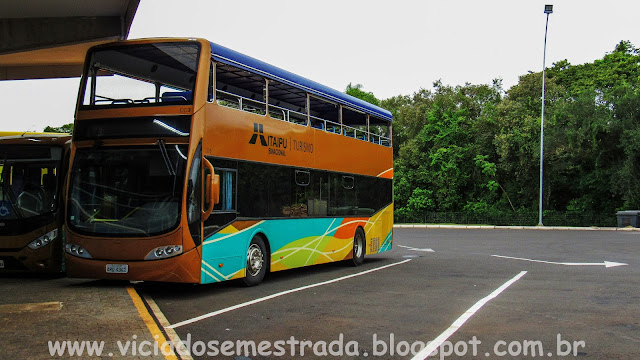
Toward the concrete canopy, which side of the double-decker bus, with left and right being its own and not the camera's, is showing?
right

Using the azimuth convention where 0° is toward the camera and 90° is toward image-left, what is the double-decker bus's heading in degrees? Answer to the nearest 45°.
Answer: approximately 45°

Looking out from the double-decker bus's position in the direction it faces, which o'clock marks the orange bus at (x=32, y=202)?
The orange bus is roughly at 3 o'clock from the double-decker bus.
